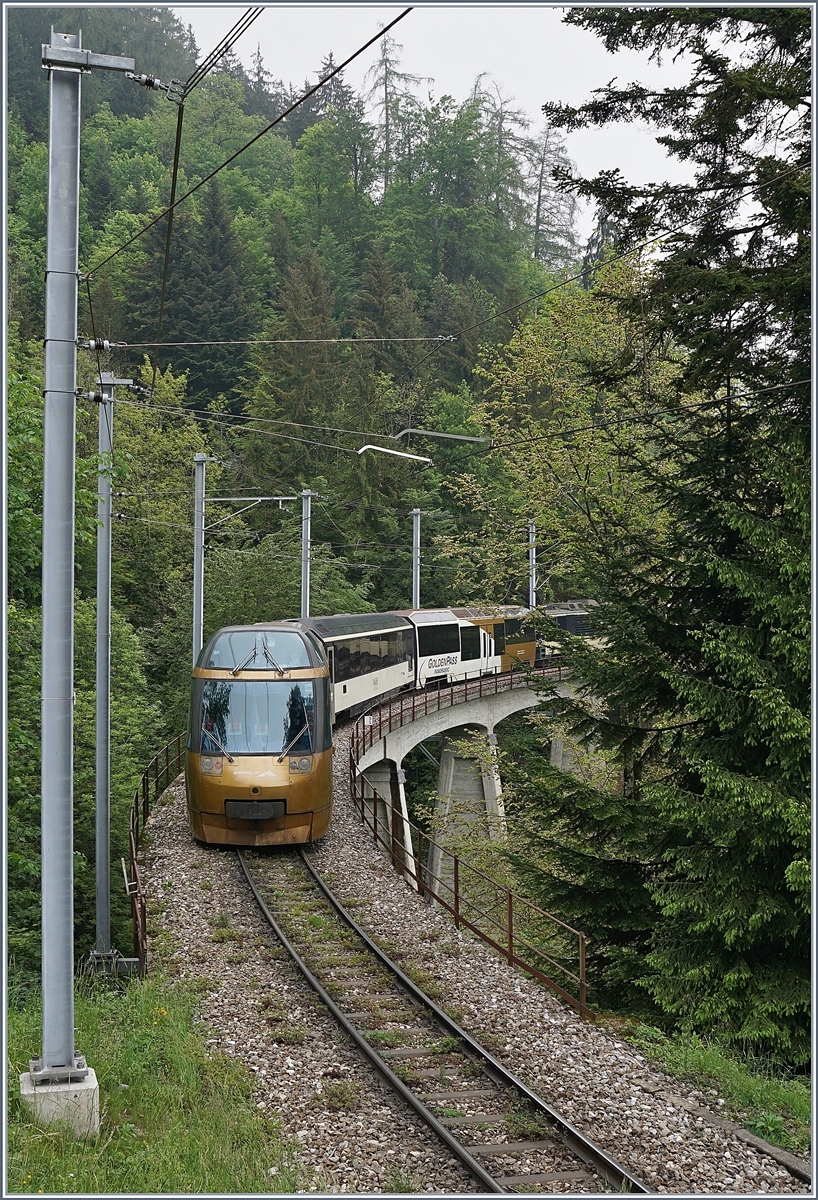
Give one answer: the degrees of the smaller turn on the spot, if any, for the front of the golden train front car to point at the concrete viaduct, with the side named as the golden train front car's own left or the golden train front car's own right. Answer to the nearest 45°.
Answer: approximately 180°

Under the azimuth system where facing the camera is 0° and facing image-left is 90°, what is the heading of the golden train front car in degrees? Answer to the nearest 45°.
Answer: approximately 0°

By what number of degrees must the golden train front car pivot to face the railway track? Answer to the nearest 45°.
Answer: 0° — it already faces it

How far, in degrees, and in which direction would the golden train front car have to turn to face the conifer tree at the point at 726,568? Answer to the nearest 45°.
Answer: approximately 45° to its left

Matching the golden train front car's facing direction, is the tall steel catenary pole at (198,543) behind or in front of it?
behind
